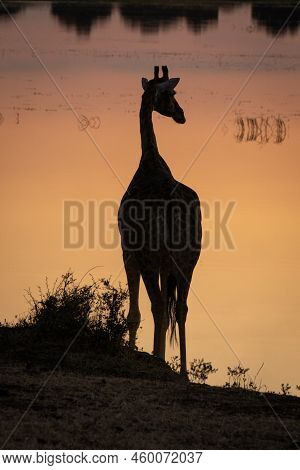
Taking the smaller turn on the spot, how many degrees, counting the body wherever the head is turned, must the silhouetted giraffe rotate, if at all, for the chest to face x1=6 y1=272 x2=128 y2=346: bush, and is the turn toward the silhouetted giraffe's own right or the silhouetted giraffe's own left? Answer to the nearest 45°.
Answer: approximately 45° to the silhouetted giraffe's own left

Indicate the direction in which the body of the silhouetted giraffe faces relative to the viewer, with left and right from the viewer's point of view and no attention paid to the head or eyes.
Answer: facing away from the viewer and to the left of the viewer
